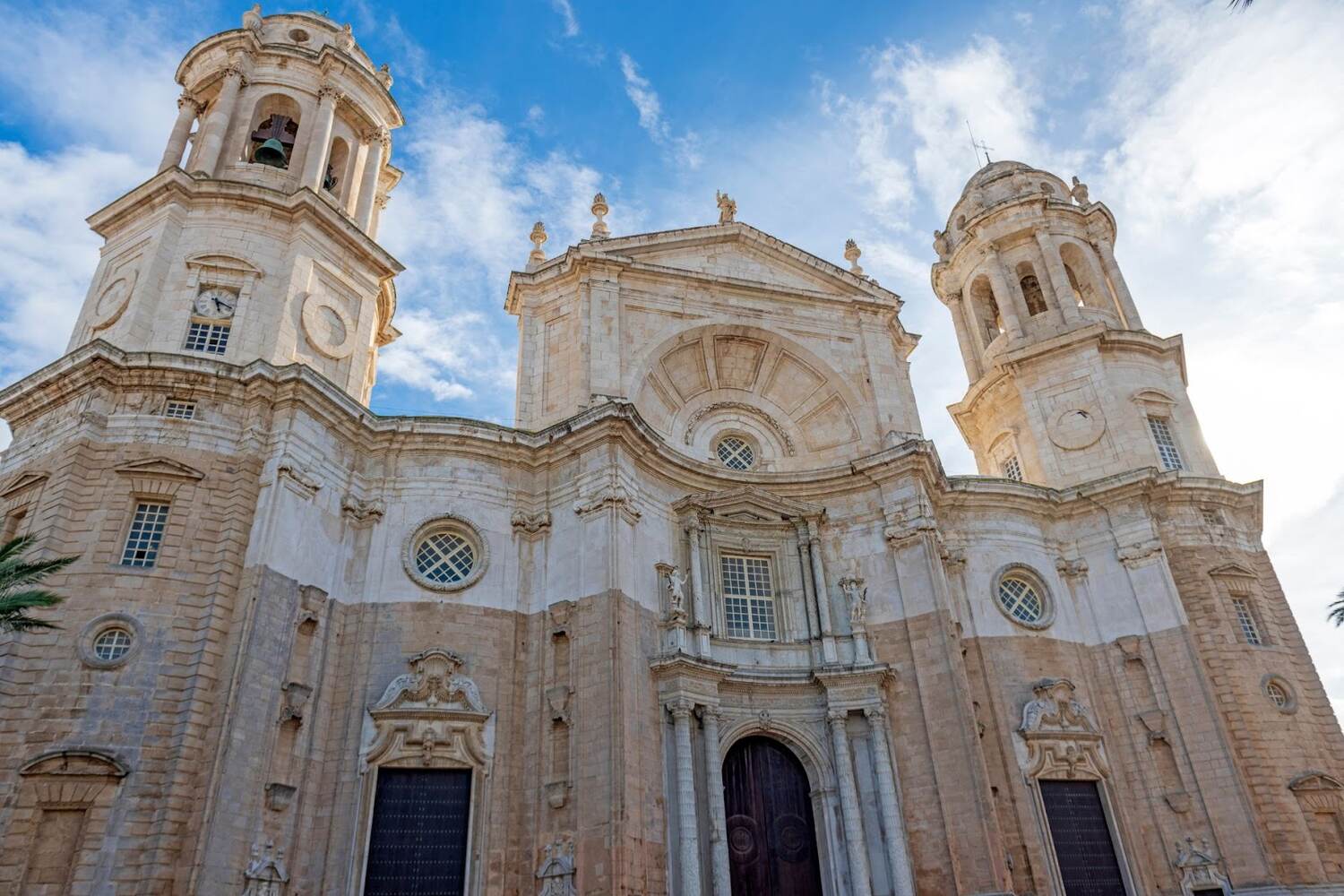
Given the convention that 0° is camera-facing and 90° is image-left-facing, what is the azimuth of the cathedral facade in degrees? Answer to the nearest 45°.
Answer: approximately 0°
